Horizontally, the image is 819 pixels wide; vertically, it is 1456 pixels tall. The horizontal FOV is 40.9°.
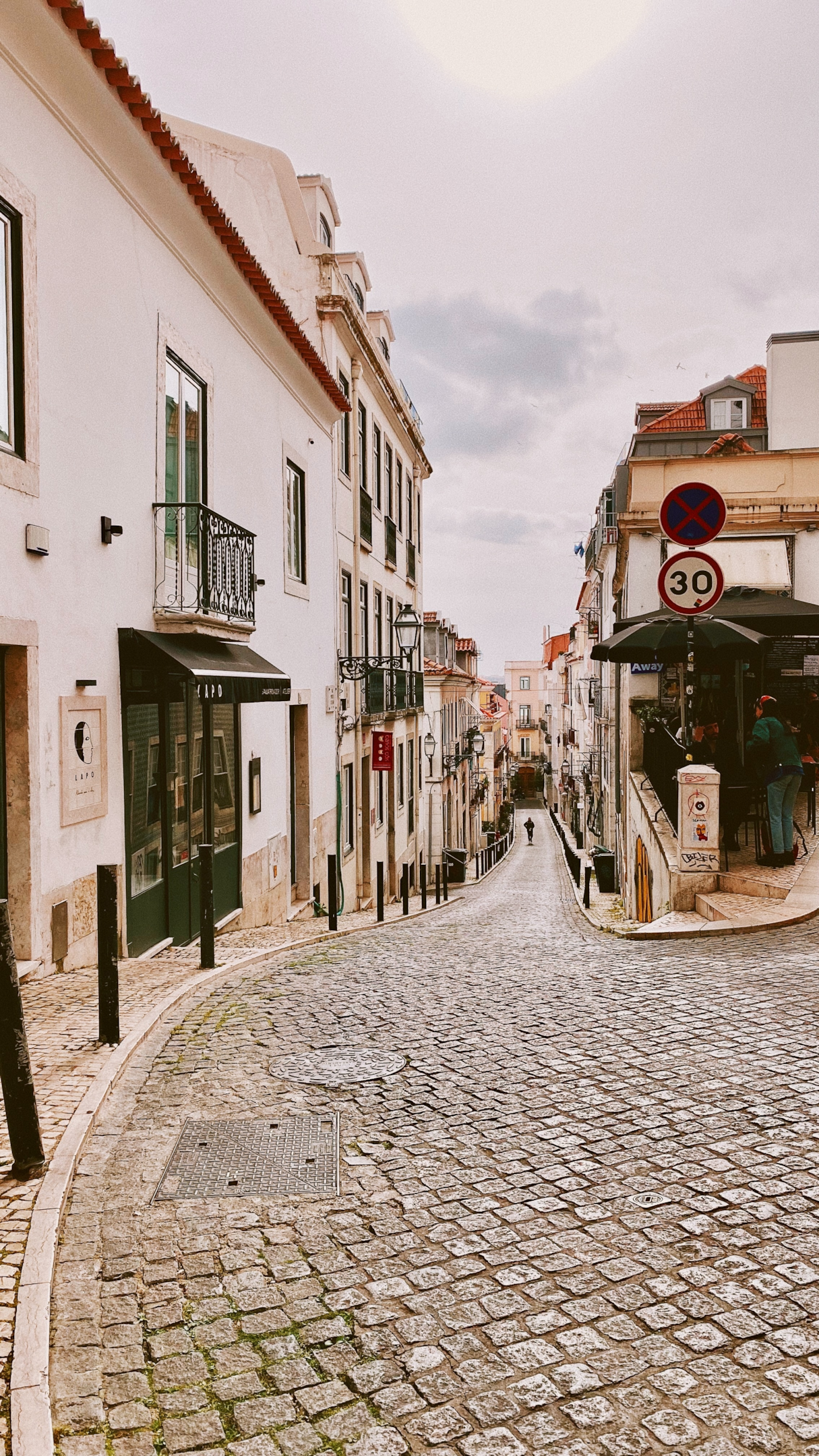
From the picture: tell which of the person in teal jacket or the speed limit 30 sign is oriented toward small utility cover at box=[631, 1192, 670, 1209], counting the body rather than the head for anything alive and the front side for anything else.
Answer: the speed limit 30 sign

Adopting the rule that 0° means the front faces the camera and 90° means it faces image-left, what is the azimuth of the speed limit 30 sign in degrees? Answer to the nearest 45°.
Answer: approximately 0°

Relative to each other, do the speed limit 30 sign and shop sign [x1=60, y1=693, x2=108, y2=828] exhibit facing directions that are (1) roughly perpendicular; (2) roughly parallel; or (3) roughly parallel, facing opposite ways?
roughly perpendicular

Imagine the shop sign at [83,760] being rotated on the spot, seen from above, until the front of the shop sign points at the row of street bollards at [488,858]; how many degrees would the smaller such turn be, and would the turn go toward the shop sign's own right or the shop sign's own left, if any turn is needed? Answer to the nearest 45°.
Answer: approximately 90° to the shop sign's own left

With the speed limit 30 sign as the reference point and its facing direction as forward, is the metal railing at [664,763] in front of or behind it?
behind

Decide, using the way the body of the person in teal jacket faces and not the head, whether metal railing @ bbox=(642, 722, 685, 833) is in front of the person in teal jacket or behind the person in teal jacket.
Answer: in front

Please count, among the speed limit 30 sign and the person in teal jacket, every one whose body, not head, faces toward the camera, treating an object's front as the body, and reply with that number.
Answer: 1

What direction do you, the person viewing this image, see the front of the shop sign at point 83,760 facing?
facing the viewer and to the right of the viewer

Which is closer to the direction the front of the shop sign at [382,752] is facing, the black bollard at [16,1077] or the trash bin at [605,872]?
the black bollard

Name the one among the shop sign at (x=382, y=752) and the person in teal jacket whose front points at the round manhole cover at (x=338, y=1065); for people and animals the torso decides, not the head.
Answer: the shop sign

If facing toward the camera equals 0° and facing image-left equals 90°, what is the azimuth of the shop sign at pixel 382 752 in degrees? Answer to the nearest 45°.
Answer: approximately 0°

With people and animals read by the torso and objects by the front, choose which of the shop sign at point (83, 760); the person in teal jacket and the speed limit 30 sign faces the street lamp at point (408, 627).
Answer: the person in teal jacket

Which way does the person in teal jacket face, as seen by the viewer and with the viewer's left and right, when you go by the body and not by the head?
facing away from the viewer and to the left of the viewer
